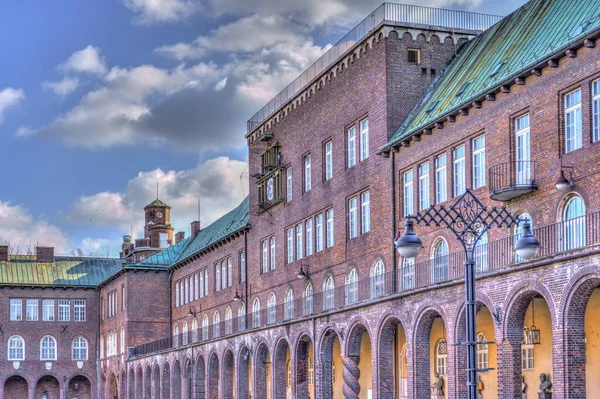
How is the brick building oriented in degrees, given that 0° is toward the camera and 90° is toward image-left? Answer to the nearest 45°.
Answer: approximately 45°
